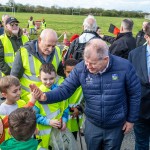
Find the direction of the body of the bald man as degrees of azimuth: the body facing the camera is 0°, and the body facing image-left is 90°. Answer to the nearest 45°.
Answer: approximately 315°

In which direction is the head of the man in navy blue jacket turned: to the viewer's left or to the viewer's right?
to the viewer's left

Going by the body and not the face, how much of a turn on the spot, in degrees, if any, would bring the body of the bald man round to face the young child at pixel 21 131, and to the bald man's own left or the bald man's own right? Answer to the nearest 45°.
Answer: approximately 45° to the bald man's own right

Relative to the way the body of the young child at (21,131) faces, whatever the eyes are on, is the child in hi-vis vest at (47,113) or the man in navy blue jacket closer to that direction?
the child in hi-vis vest

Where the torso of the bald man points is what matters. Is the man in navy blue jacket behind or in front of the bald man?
in front

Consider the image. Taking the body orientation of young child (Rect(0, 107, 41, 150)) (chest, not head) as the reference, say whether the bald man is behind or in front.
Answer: in front
